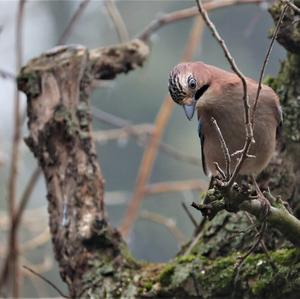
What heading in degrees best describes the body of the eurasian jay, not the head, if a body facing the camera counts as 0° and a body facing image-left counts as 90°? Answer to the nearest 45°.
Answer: approximately 0°
